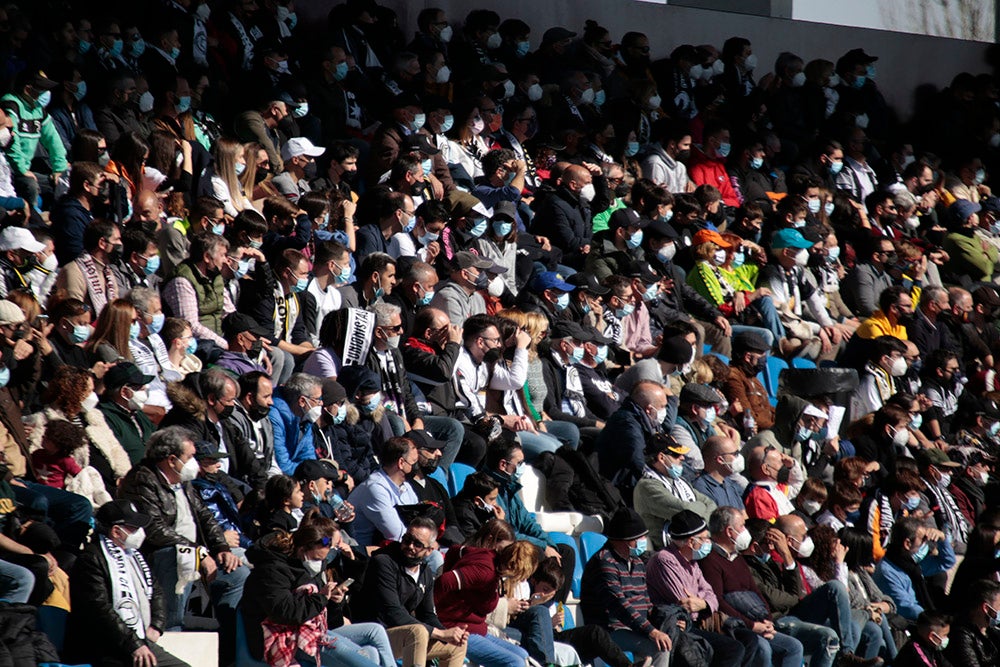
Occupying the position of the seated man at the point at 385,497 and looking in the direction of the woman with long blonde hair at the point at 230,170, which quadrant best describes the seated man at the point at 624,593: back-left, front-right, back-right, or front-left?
back-right

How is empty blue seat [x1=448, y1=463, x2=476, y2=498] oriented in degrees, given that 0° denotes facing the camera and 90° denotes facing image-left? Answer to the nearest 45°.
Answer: approximately 315°

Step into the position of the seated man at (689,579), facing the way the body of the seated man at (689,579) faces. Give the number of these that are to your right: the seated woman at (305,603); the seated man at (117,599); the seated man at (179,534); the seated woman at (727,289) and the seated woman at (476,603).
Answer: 4

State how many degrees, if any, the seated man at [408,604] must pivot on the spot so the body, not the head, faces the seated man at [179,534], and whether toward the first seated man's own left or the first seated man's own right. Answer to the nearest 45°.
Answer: approximately 135° to the first seated man's own right

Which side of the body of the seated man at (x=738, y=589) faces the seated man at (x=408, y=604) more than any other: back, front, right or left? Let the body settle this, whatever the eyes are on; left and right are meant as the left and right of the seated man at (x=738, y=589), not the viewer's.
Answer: right

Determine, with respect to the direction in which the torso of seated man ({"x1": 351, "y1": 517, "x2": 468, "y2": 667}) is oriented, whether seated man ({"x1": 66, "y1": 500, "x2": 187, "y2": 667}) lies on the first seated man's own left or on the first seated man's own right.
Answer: on the first seated man's own right
